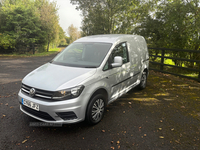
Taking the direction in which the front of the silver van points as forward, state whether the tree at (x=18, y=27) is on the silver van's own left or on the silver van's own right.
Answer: on the silver van's own right

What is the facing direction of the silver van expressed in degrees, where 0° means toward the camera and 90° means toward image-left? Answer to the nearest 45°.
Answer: approximately 45°

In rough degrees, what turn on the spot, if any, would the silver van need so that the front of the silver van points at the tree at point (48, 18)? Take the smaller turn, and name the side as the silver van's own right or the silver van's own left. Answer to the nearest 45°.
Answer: approximately 135° to the silver van's own right
